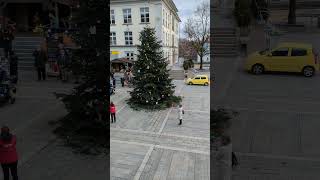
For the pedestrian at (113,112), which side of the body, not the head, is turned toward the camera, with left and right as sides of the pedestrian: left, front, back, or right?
back

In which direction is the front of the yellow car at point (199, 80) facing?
to the viewer's left

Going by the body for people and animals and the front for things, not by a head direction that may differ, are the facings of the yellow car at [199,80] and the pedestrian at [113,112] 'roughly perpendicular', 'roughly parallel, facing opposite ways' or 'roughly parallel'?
roughly perpendicular
